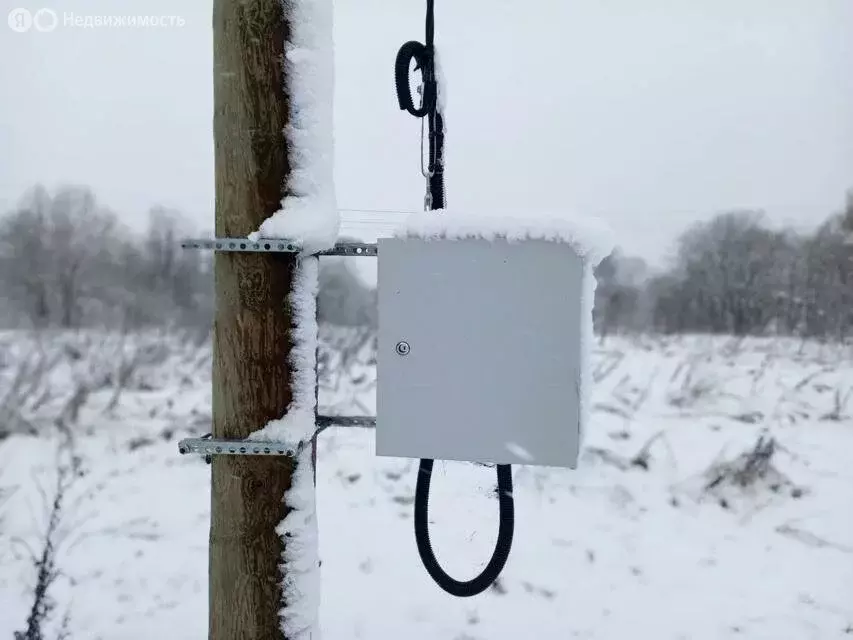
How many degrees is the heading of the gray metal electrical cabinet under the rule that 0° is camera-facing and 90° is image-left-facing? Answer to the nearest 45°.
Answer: approximately 0°
